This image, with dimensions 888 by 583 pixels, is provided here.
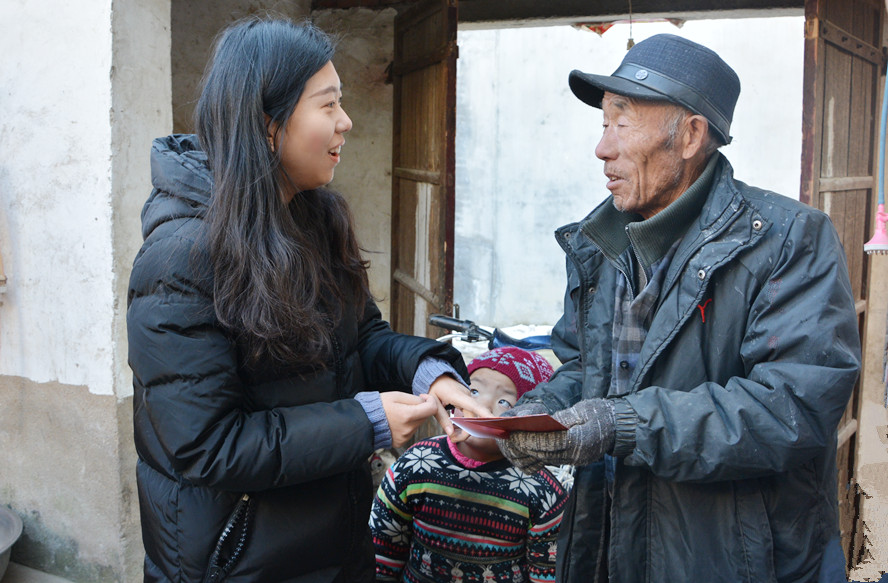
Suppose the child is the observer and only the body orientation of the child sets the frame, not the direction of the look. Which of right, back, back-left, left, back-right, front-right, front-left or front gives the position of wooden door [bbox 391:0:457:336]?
back

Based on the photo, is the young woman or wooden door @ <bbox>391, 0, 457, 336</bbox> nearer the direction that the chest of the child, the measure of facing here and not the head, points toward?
the young woman

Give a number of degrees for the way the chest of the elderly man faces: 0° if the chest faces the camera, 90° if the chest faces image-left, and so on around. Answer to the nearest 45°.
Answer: approximately 45°

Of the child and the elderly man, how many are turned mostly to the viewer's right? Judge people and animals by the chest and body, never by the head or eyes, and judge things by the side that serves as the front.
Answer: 0

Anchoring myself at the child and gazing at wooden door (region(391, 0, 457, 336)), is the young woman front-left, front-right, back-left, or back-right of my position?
back-left

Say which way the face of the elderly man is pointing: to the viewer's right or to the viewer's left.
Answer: to the viewer's left

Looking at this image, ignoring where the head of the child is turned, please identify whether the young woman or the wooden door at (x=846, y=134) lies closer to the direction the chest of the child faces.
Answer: the young woman

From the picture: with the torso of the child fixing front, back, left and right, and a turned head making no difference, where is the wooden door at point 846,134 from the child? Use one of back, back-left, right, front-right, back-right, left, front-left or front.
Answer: back-left

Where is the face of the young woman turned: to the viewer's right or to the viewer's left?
to the viewer's right

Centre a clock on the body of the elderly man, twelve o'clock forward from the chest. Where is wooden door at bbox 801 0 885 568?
The wooden door is roughly at 5 o'clock from the elderly man.

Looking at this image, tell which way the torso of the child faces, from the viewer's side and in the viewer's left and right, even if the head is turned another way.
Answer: facing the viewer

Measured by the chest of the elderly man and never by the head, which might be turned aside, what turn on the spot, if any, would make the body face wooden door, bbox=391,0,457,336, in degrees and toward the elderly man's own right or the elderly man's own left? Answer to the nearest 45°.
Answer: approximately 90° to the elderly man's own right

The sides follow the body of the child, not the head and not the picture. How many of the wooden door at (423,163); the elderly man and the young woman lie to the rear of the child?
1

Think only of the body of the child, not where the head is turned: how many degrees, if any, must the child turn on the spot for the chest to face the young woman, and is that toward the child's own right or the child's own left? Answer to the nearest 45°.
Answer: approximately 45° to the child's own right
